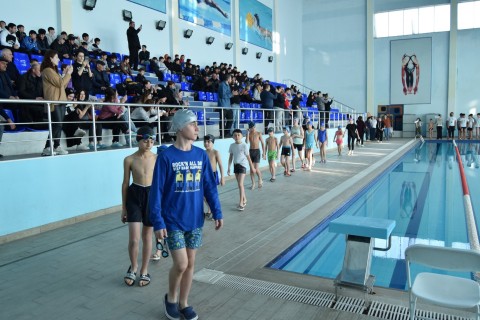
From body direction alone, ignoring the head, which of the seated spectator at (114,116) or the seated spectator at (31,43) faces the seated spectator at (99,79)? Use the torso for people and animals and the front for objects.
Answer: the seated spectator at (31,43)

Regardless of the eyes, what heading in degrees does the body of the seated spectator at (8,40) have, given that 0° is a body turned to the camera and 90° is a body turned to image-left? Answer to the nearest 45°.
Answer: approximately 315°

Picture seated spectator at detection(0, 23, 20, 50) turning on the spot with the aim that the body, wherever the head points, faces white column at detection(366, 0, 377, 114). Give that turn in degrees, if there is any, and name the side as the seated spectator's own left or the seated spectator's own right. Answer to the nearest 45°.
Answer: approximately 90° to the seated spectator's own left

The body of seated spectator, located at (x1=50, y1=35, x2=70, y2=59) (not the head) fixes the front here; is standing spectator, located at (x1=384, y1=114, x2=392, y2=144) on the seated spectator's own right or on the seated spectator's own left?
on the seated spectator's own left

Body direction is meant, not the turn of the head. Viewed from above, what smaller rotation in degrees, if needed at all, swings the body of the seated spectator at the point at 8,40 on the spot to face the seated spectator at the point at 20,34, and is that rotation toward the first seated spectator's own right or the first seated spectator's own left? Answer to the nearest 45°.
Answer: approximately 135° to the first seated spectator's own left

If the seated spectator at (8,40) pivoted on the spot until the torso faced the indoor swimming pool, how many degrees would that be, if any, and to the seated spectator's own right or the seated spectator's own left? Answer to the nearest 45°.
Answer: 0° — they already face it

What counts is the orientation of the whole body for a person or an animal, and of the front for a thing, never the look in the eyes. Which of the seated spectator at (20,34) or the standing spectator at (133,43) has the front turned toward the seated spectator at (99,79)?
the seated spectator at (20,34)

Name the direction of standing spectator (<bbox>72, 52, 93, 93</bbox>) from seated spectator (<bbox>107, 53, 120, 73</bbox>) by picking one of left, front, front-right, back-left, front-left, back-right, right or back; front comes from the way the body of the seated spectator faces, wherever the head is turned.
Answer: front-right

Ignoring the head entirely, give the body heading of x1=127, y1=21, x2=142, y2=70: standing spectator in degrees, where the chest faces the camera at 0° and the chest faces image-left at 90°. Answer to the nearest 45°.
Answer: approximately 270°

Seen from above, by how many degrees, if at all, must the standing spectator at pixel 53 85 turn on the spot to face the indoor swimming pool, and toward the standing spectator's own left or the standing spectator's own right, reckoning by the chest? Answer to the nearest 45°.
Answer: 0° — they already face it

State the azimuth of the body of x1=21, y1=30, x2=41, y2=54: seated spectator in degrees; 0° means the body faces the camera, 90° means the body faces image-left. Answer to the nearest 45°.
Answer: approximately 315°
